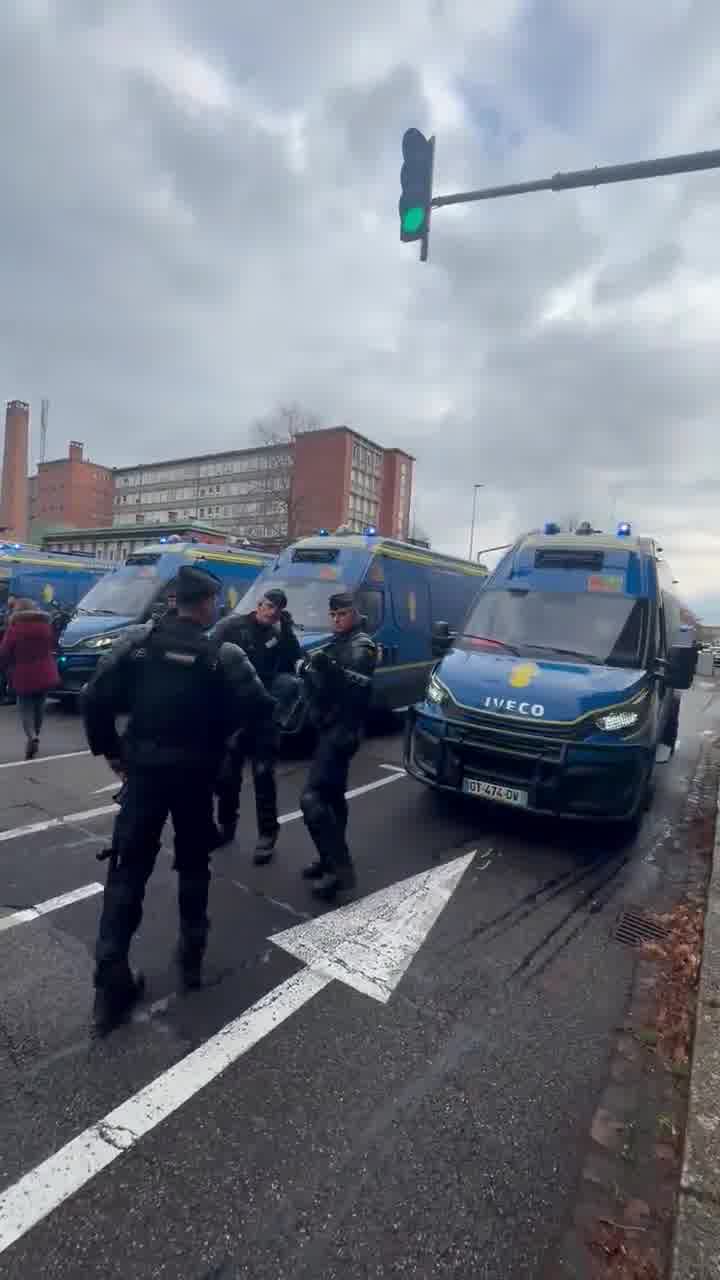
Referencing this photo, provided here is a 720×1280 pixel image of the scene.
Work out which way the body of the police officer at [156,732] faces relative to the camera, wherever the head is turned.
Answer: away from the camera

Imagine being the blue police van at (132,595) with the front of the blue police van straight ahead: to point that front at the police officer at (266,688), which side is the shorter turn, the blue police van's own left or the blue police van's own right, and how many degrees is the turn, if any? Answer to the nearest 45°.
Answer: approximately 45° to the blue police van's own left

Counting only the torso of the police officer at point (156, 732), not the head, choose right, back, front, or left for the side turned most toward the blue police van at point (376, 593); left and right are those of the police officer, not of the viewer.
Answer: front

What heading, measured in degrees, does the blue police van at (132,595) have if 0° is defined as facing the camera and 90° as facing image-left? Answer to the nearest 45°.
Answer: approximately 45°

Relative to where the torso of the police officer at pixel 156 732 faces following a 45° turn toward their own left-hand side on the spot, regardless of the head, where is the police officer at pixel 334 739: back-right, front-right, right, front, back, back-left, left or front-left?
right

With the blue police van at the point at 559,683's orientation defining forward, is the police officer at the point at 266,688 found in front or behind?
in front

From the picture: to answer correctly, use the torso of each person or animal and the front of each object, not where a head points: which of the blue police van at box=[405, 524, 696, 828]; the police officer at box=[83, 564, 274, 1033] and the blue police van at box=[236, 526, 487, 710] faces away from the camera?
the police officer

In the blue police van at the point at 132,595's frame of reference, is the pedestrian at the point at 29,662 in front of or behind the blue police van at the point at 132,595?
in front

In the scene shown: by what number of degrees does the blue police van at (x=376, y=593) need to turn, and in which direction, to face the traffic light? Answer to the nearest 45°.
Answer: approximately 45° to its left

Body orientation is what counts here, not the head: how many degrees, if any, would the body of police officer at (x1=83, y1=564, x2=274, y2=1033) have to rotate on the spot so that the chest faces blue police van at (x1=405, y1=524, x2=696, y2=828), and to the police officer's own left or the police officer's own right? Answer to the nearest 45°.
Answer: approximately 45° to the police officer's own right

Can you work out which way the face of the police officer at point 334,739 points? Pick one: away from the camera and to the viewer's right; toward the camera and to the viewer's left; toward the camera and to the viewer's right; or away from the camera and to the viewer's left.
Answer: toward the camera and to the viewer's left

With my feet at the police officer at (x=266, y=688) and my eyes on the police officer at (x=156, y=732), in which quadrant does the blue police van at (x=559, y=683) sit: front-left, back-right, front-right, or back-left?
back-left

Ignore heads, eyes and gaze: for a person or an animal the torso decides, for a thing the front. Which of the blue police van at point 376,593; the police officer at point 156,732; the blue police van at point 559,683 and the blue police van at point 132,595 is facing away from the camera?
the police officer

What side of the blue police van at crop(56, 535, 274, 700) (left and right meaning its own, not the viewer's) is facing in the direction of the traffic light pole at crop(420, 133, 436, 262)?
left
